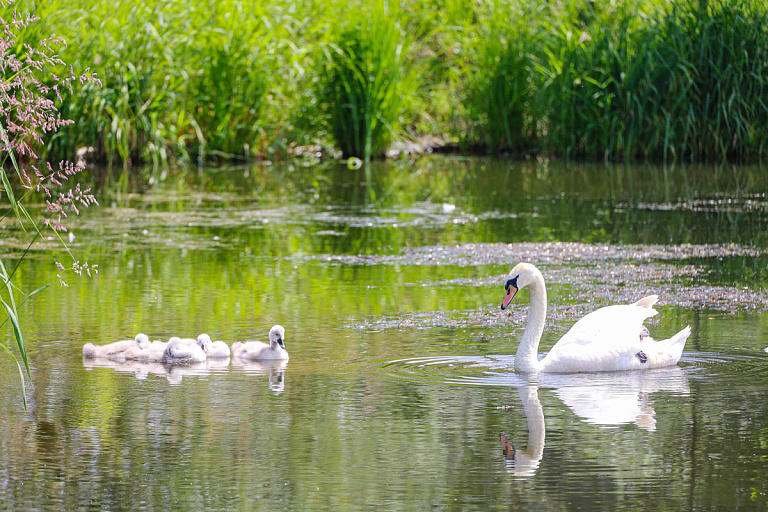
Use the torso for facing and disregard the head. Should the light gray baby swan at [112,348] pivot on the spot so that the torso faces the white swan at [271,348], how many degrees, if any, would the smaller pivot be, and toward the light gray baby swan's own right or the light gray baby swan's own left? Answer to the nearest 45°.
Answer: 0° — it already faces it

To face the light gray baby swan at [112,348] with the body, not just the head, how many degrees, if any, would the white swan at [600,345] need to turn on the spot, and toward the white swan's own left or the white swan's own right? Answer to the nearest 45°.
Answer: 0° — it already faces it

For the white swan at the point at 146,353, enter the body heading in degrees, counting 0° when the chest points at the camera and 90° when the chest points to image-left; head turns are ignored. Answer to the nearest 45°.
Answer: approximately 270°

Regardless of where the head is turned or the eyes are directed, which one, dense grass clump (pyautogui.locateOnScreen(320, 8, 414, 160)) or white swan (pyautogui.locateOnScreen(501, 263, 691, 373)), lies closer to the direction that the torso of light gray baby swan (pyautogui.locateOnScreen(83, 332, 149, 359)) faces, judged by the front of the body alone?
the white swan

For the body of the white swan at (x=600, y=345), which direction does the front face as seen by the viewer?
to the viewer's left

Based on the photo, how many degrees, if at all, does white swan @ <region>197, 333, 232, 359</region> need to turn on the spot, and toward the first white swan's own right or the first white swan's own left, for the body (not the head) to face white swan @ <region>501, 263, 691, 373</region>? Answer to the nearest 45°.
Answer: approximately 180°

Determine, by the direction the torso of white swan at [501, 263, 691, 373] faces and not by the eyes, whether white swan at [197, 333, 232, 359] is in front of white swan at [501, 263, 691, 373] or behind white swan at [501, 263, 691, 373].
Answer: in front

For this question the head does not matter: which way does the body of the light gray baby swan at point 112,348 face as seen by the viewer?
to the viewer's right

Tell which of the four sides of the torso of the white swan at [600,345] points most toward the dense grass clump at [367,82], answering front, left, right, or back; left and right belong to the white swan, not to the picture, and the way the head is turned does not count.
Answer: right

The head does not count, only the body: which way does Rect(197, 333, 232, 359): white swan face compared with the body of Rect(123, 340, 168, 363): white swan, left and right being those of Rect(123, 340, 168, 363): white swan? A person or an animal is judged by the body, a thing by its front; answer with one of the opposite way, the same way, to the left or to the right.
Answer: the opposite way

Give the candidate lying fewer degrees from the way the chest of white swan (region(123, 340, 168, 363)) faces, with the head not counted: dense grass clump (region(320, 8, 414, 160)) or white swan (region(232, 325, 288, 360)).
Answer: the white swan
